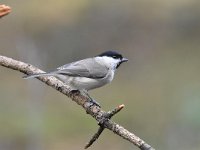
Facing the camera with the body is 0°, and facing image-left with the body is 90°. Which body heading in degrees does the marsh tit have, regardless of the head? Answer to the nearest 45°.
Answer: approximately 270°
